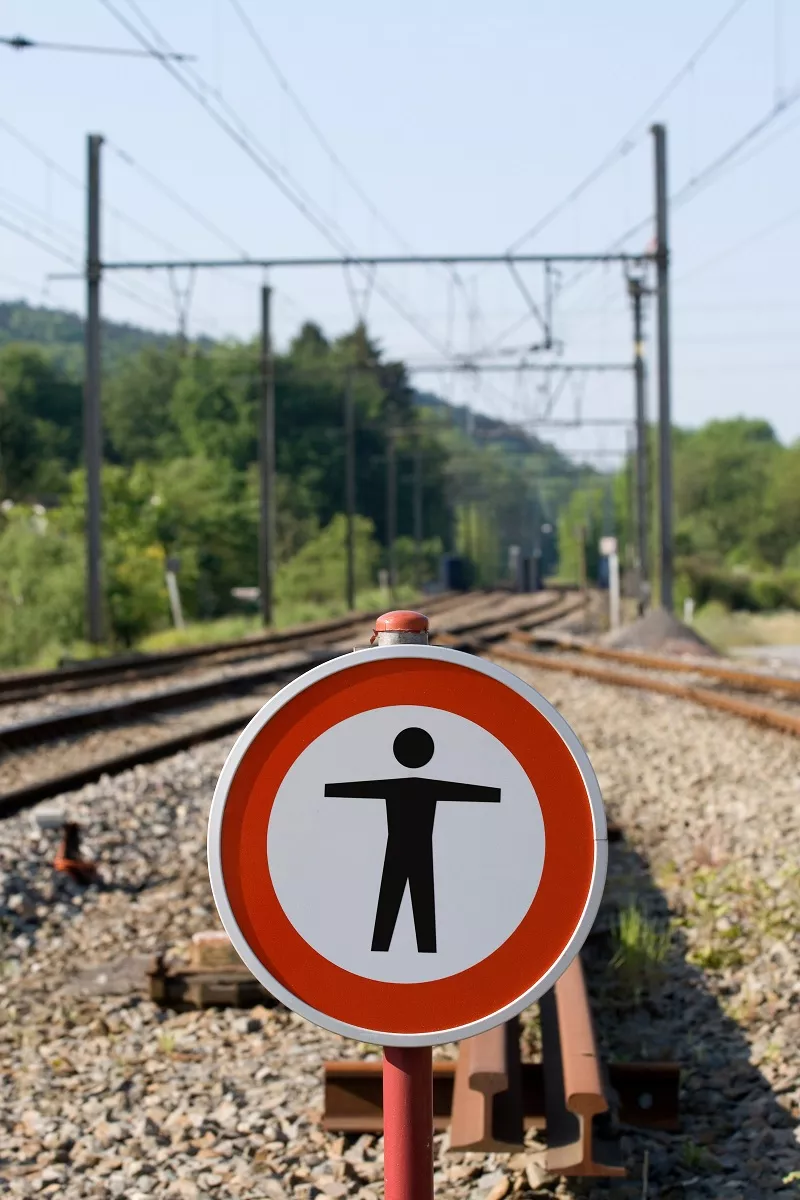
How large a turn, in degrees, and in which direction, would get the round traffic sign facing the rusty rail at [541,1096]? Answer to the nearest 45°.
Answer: approximately 180°

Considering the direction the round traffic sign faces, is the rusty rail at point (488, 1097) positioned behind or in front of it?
behind

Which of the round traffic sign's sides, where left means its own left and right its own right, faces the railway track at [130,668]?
back

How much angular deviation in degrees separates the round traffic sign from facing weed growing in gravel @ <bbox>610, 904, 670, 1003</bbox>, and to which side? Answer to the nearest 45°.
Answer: approximately 180°

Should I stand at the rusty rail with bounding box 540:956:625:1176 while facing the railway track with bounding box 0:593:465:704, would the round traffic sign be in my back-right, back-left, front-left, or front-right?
back-left

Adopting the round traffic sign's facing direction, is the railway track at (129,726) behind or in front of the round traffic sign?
behind

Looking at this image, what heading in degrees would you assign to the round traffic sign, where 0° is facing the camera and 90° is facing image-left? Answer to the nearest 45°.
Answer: approximately 0°

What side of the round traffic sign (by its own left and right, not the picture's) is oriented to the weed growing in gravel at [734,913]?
back

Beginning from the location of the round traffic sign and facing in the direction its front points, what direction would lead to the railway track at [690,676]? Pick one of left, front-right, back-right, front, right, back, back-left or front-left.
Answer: back
